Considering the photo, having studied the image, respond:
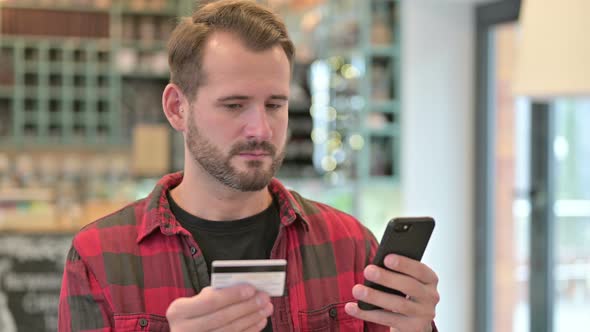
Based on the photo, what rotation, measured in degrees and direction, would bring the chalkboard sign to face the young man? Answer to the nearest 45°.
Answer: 0° — it already faces them

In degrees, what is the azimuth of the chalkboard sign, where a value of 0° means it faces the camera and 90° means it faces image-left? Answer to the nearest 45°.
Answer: approximately 0°

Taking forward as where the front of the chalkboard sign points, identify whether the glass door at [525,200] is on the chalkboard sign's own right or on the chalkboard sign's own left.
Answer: on the chalkboard sign's own left

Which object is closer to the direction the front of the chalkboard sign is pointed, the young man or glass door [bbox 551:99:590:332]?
the young man

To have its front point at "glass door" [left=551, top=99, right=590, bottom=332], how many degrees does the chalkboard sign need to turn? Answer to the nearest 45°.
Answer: approximately 90° to its left

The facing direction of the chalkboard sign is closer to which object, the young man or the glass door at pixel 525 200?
the young man
